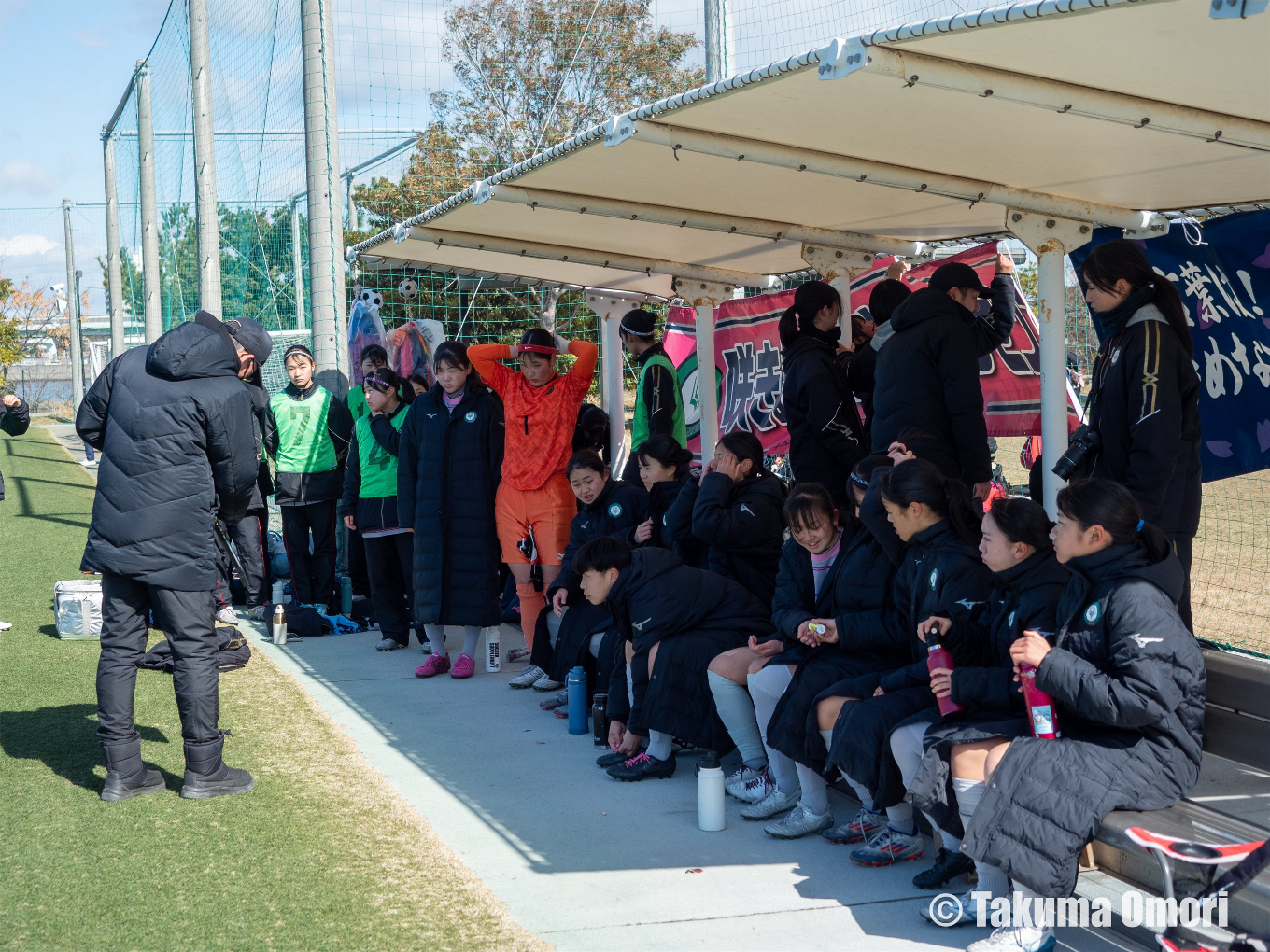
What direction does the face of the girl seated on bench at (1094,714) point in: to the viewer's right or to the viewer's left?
to the viewer's left

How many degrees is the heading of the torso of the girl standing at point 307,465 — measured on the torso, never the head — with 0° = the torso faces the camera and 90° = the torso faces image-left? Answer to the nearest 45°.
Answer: approximately 0°

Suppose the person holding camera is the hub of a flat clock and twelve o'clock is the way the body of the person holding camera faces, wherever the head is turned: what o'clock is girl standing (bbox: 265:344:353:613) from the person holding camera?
The girl standing is roughly at 1 o'clock from the person holding camera.

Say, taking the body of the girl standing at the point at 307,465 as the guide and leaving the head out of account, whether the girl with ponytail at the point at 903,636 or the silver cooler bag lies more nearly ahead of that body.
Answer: the girl with ponytail

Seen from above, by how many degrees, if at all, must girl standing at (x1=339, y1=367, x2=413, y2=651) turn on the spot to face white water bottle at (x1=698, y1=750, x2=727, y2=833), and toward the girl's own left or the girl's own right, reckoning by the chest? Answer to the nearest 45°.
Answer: approximately 45° to the girl's own left

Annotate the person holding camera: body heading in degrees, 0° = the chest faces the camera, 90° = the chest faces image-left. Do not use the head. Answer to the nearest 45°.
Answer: approximately 90°

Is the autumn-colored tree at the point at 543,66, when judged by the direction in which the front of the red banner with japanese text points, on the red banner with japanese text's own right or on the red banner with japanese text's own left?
on the red banner with japanese text's own right

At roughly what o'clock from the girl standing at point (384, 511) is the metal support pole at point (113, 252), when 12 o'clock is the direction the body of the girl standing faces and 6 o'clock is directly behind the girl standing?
The metal support pole is roughly at 4 o'clock from the girl standing.

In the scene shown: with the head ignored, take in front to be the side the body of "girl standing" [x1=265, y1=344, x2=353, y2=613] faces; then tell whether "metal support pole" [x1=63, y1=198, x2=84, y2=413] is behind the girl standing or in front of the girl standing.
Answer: behind

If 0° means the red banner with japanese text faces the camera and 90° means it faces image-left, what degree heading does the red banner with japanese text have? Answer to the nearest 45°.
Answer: approximately 45°

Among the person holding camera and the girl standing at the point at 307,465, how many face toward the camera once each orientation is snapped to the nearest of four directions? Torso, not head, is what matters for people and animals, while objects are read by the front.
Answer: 1
